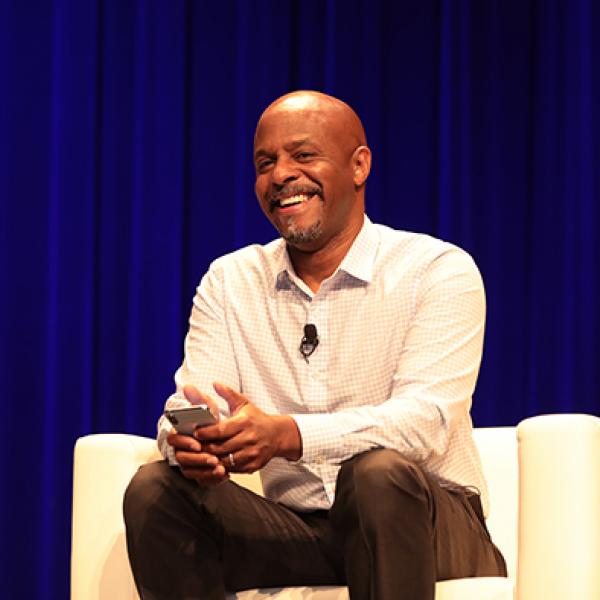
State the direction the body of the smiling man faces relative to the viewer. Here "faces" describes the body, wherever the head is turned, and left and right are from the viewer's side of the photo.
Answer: facing the viewer and to the left of the viewer

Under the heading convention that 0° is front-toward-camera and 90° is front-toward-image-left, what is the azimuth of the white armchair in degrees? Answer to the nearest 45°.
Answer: approximately 0°

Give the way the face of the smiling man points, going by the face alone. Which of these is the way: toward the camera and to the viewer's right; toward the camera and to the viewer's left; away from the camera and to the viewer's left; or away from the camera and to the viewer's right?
toward the camera and to the viewer's left
